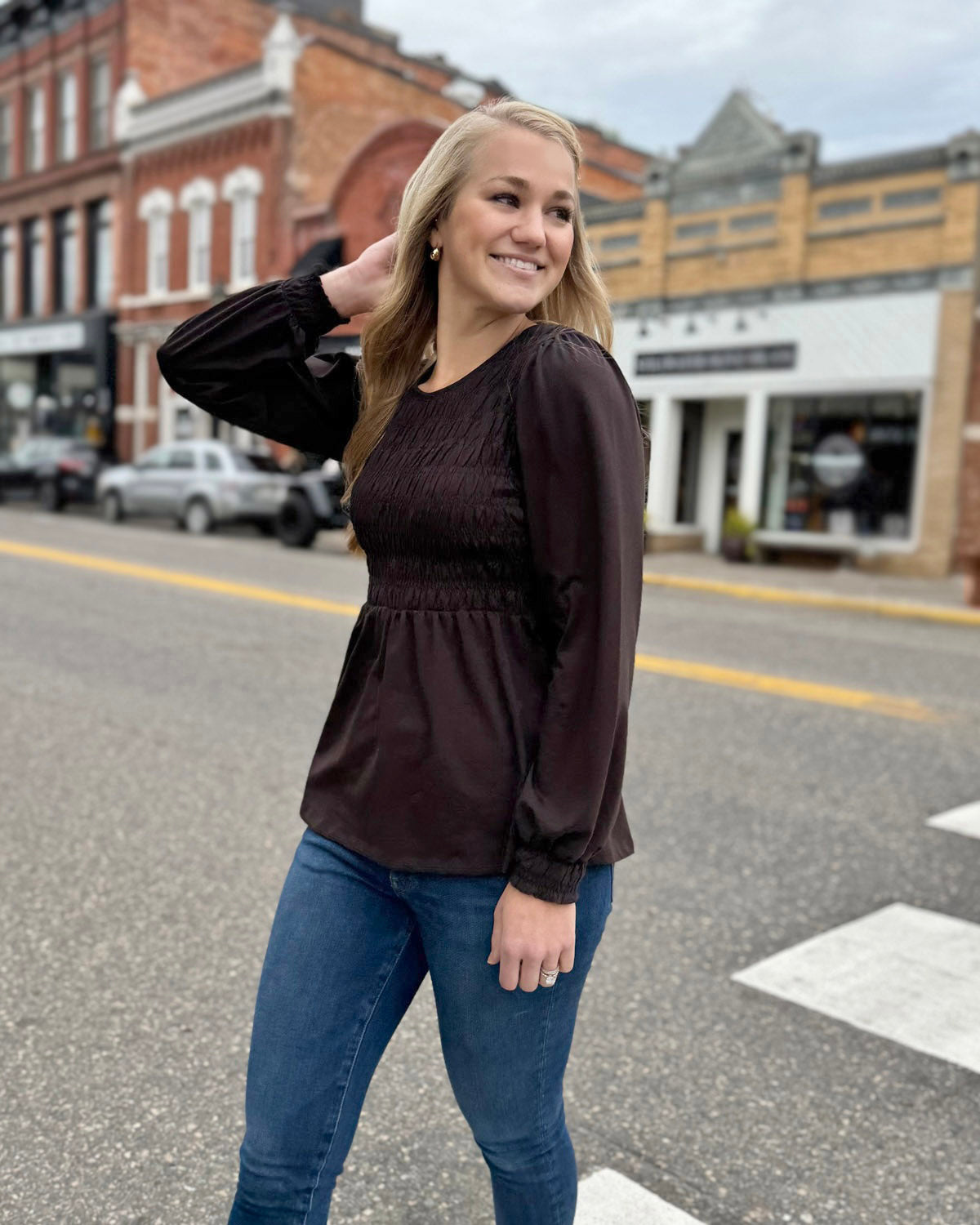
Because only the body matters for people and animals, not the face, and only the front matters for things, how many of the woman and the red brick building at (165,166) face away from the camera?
0

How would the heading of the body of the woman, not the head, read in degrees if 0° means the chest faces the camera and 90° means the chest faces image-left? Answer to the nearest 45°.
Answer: approximately 45°

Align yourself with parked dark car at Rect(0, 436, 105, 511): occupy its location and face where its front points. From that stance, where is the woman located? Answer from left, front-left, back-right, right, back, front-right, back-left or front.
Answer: back-left

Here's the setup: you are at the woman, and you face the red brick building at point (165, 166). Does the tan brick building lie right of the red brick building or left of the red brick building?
right

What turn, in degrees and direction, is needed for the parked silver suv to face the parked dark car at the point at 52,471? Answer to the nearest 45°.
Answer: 0° — it already faces it

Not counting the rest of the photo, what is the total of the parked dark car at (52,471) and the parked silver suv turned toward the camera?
0

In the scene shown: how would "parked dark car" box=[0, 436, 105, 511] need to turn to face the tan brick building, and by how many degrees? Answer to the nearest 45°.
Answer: approximately 180°

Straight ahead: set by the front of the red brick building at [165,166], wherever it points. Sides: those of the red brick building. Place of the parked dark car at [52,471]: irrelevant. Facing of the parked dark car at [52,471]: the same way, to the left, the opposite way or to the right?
to the right

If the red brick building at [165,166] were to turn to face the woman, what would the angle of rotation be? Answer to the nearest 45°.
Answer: approximately 45° to its left

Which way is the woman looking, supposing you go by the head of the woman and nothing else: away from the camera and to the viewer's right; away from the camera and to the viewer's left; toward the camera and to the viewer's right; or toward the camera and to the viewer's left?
toward the camera and to the viewer's right

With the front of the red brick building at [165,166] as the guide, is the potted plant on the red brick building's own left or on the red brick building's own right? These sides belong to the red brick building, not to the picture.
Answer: on the red brick building's own left

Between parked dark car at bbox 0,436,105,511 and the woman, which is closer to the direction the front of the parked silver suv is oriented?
the parked dark car
